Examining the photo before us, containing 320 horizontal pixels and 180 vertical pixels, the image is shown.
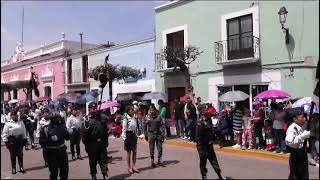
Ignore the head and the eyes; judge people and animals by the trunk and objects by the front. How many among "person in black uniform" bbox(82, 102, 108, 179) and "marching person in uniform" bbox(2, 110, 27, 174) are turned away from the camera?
0

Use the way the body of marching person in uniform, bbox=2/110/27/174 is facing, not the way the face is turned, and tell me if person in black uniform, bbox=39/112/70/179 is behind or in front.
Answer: in front

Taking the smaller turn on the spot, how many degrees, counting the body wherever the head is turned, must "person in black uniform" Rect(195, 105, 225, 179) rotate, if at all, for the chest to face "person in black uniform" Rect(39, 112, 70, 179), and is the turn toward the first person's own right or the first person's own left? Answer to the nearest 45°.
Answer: approximately 135° to the first person's own right

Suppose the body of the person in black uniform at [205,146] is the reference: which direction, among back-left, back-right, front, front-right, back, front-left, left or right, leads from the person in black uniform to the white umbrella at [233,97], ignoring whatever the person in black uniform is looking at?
back-left

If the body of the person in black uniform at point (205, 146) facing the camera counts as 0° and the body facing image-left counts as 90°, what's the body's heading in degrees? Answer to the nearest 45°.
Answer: approximately 315°

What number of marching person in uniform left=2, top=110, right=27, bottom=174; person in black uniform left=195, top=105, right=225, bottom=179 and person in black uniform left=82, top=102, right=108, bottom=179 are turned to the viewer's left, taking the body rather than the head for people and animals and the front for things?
0

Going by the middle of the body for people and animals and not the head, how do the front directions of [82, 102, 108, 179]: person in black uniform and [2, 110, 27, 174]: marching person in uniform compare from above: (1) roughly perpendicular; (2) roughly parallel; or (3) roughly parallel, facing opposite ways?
roughly parallel

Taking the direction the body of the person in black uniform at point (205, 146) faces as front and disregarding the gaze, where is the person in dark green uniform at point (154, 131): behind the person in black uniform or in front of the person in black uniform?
behind

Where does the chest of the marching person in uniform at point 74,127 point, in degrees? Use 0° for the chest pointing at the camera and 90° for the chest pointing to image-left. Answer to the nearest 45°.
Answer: approximately 315°

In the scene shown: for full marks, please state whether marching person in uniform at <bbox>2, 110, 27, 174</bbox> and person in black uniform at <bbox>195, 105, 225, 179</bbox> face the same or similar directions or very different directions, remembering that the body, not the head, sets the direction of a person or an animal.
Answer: same or similar directions

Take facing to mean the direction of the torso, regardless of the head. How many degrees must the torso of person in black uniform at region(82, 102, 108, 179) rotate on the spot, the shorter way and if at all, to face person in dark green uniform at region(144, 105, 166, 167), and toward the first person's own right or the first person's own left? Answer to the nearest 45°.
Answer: approximately 90° to the first person's own left

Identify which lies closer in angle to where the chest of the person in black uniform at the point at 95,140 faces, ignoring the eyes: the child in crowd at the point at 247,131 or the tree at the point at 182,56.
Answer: the child in crowd

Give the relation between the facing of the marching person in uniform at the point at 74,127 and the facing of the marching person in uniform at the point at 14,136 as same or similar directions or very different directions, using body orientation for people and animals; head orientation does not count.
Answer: same or similar directions
